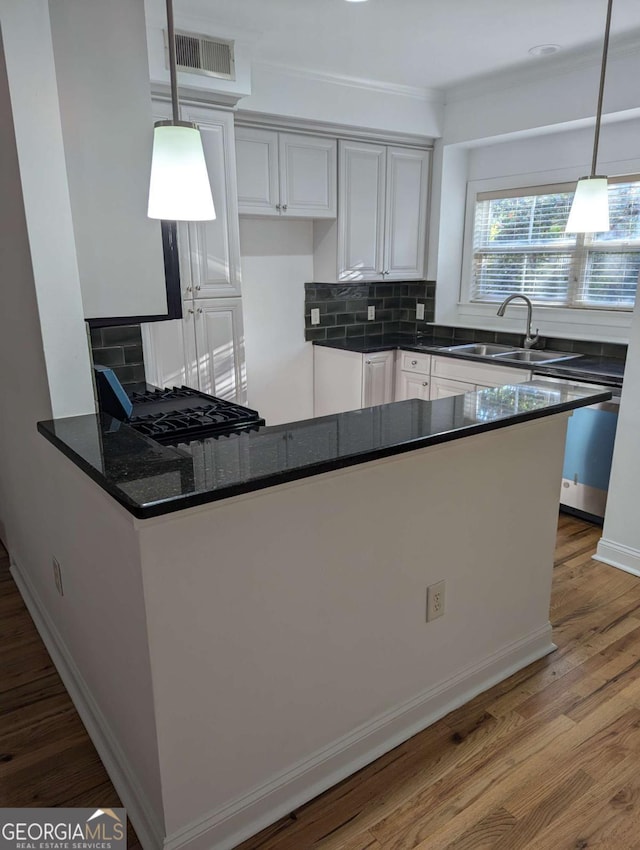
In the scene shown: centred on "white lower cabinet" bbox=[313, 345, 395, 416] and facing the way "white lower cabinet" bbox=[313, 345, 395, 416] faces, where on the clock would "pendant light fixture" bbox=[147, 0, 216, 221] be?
The pendant light fixture is roughly at 2 o'clock from the white lower cabinet.

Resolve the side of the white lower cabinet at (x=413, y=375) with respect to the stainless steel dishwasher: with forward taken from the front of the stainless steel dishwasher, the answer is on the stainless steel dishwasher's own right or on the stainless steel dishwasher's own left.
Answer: on the stainless steel dishwasher's own right

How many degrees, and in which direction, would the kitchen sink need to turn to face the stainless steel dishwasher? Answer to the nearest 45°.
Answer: approximately 90° to its left

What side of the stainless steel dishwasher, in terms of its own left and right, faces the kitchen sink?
right

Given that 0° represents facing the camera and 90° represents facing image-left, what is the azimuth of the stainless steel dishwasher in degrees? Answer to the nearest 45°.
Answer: approximately 45°
